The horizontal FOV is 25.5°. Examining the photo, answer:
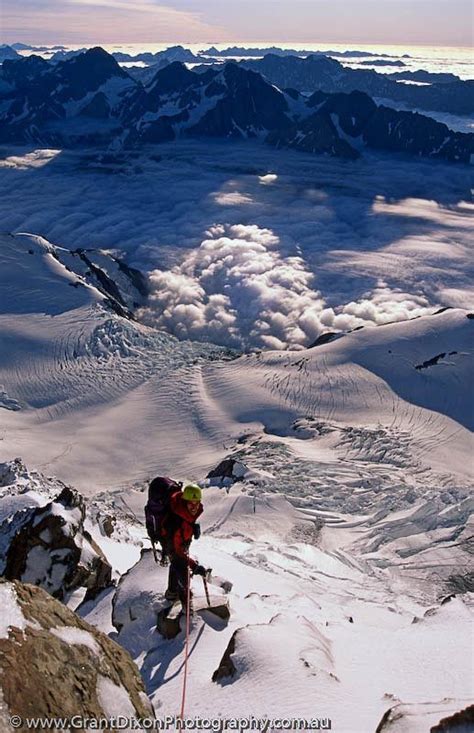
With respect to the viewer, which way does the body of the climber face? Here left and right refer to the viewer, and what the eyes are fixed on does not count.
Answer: facing the viewer and to the right of the viewer

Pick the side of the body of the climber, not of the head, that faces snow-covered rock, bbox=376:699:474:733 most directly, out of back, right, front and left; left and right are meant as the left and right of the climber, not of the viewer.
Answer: front

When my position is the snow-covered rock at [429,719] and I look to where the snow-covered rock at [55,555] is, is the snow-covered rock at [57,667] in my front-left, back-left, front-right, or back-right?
front-left

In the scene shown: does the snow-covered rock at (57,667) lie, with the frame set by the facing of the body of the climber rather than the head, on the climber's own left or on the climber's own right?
on the climber's own right

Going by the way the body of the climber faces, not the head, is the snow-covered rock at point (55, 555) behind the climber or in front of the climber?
behind

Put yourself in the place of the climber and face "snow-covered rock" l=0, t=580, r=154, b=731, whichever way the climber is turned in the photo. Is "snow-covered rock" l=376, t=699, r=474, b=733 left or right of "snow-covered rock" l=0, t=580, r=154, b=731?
left
